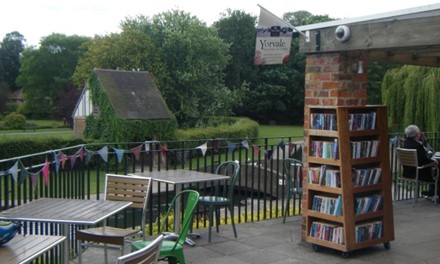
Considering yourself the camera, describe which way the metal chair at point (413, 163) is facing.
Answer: facing away from the viewer and to the right of the viewer

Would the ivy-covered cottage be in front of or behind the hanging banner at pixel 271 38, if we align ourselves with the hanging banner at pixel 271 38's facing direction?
behind

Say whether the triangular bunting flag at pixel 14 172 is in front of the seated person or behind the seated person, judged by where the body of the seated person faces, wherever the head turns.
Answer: behind

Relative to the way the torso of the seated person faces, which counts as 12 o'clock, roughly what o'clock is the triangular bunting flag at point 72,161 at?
The triangular bunting flag is roughly at 6 o'clock from the seated person.

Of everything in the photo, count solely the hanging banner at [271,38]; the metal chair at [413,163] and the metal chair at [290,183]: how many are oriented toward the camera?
1

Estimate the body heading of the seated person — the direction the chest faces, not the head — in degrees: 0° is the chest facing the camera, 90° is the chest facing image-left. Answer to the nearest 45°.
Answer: approximately 225°

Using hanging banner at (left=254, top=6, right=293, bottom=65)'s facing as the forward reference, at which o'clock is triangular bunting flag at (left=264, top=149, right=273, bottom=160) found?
The triangular bunting flag is roughly at 6 o'clock from the hanging banner.

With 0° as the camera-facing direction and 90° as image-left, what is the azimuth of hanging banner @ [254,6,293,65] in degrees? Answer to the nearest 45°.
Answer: approximately 0°
